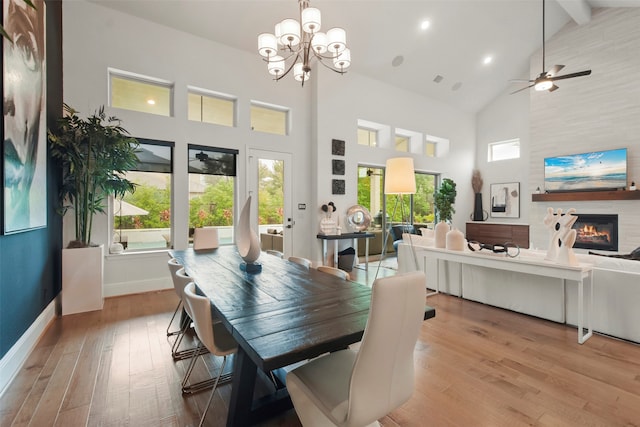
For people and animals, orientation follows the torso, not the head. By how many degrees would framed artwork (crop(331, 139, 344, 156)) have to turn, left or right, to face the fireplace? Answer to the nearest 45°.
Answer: approximately 45° to its left

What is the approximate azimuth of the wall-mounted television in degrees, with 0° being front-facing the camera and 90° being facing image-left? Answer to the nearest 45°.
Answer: approximately 45°

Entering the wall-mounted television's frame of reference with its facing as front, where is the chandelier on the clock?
The chandelier is roughly at 11 o'clock from the wall-mounted television.

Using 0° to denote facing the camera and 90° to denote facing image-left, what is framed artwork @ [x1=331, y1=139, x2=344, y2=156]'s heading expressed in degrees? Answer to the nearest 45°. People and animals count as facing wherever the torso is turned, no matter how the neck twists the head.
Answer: approximately 315°

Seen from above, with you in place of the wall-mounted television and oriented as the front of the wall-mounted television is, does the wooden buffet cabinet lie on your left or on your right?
on your right

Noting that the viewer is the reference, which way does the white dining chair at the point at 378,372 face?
facing away from the viewer and to the left of the viewer

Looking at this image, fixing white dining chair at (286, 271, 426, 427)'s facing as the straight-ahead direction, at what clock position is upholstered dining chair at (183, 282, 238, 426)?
The upholstered dining chair is roughly at 11 o'clock from the white dining chair.

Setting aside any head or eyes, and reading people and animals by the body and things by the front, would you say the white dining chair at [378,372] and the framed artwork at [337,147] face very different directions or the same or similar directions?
very different directions

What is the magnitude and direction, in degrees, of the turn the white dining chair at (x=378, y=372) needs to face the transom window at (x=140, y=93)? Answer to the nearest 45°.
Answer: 0° — it already faces it

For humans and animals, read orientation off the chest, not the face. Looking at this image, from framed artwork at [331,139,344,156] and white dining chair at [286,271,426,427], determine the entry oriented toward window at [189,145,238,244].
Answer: the white dining chair
